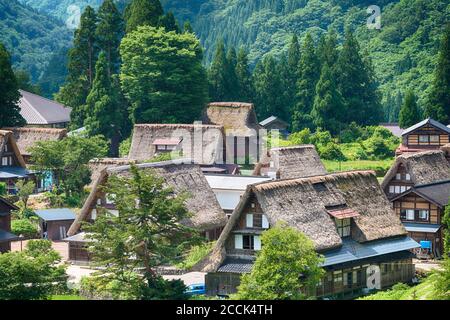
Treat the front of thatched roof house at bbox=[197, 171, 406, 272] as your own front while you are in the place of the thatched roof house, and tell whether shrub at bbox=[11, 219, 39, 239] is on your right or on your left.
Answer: on your right

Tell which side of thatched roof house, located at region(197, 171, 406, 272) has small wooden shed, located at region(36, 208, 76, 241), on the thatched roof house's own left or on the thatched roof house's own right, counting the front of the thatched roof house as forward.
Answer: on the thatched roof house's own right

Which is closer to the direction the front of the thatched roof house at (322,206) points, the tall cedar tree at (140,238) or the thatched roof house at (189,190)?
the tall cedar tree

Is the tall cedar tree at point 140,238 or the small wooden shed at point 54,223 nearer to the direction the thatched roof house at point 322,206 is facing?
the tall cedar tree

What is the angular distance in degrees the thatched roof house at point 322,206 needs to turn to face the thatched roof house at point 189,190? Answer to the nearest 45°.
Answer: approximately 90° to its right

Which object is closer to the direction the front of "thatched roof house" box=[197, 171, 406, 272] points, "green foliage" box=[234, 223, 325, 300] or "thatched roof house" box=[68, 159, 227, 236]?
the green foliage

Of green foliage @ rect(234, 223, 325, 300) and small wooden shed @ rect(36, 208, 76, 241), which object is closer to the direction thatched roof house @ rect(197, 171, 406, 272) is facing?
the green foliage
